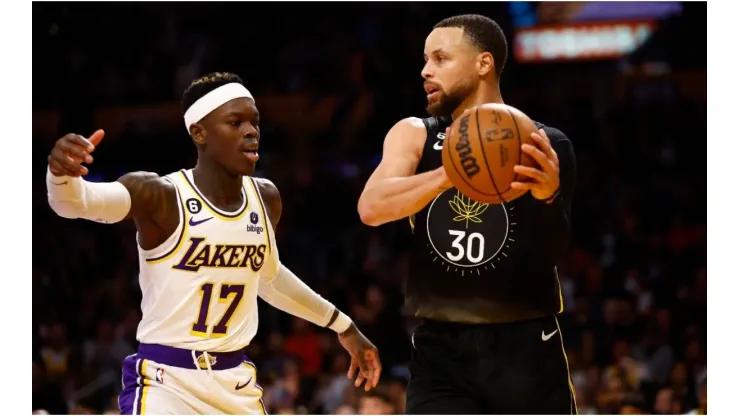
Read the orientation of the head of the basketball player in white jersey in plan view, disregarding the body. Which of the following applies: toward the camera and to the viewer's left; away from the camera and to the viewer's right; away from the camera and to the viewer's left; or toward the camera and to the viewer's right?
toward the camera and to the viewer's right

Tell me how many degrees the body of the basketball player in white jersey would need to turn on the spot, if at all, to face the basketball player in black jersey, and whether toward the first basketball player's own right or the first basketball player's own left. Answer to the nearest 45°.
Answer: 0° — they already face them

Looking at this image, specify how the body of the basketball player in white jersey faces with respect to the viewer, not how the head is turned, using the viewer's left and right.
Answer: facing the viewer and to the right of the viewer

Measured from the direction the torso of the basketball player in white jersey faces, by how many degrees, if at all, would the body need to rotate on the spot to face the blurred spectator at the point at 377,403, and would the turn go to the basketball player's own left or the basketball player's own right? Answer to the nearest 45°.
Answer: approximately 90° to the basketball player's own left

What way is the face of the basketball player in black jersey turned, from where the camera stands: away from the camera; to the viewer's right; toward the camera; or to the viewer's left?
to the viewer's left

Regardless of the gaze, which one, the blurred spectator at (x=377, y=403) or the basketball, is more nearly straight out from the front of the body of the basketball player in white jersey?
the basketball
